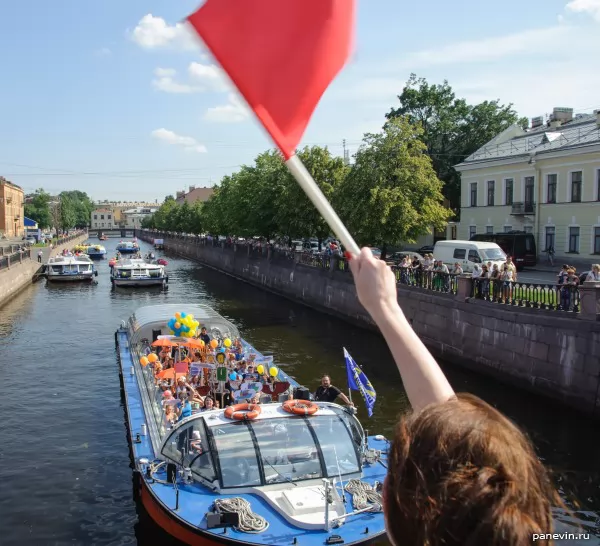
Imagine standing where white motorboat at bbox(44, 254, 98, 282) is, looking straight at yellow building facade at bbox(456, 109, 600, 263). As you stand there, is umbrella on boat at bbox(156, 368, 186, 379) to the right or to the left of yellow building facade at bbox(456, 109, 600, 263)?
right

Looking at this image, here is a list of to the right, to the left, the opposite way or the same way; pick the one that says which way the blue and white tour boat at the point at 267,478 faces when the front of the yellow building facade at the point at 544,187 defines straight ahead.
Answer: to the left

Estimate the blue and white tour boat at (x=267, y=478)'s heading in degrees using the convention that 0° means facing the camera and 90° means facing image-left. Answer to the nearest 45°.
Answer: approximately 315°

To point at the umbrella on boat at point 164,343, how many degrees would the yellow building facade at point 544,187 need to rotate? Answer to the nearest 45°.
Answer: approximately 45° to its left

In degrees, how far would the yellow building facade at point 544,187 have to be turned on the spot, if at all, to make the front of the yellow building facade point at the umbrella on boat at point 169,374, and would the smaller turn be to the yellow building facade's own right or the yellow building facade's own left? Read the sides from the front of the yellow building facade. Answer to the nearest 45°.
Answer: approximately 45° to the yellow building facade's own left
